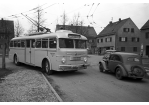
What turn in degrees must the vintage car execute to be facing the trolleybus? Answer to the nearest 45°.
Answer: approximately 45° to its left

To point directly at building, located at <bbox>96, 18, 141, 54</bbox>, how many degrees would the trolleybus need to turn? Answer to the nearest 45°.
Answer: approximately 90° to its left

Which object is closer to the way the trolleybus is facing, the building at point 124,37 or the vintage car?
the vintage car

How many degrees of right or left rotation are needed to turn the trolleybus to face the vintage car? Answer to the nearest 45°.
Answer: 0° — it already faces it

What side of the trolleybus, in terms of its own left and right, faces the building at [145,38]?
left

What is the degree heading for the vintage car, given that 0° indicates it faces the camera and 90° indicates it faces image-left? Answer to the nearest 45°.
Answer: approximately 135°

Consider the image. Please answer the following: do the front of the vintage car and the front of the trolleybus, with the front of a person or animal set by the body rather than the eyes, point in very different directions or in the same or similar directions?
very different directions

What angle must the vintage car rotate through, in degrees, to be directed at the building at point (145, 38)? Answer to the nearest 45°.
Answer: approximately 45° to its right
